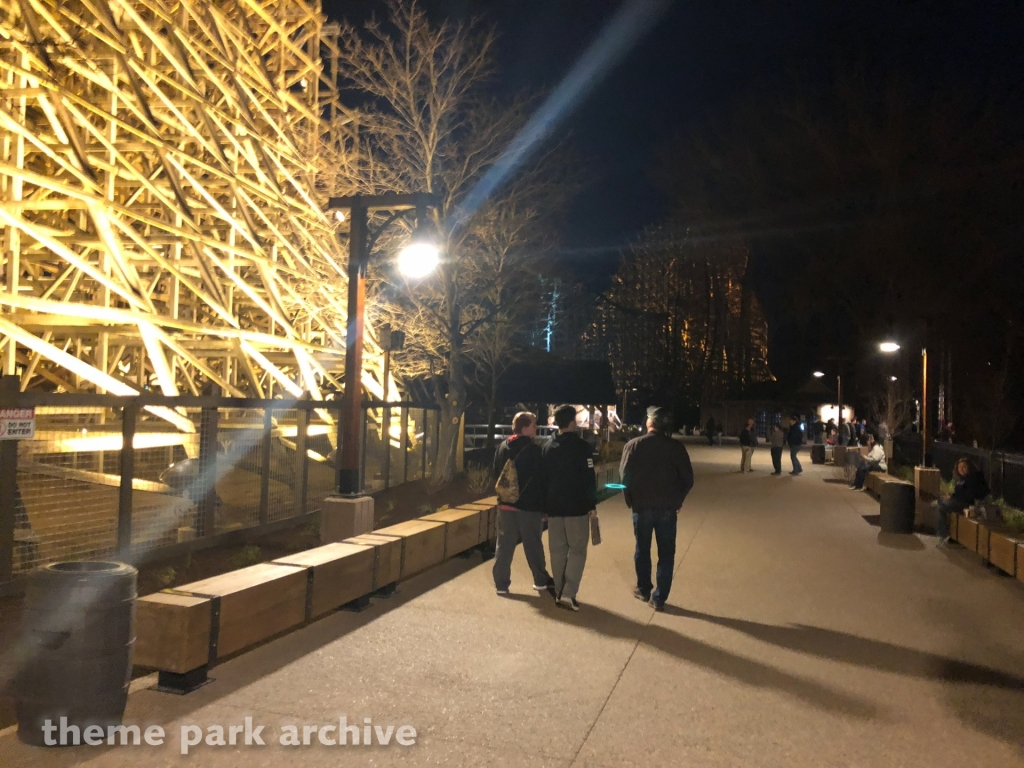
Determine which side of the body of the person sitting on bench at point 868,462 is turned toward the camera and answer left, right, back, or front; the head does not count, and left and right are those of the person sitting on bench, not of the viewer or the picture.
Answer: left

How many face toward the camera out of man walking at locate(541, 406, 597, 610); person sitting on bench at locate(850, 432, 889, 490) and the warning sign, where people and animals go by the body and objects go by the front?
1

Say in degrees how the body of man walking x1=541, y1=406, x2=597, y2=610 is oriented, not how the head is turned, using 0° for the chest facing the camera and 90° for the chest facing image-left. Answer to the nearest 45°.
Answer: approximately 180°

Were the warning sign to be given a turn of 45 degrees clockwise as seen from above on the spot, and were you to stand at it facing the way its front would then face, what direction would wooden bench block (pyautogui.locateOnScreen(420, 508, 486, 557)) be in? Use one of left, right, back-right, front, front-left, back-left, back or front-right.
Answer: back-left

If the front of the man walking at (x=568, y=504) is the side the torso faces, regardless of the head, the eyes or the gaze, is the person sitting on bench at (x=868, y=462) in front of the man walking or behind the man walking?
in front

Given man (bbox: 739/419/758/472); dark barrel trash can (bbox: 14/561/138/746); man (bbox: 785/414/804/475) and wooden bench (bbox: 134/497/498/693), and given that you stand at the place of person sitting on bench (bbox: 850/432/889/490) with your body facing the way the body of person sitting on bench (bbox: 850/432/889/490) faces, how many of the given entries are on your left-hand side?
2

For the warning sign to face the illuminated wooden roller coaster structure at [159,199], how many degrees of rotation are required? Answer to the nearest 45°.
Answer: approximately 180°

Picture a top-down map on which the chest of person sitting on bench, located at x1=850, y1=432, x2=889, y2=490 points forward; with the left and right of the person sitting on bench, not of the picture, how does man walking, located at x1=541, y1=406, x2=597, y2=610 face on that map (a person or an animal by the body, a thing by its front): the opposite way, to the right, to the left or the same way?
to the right
